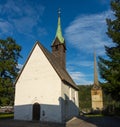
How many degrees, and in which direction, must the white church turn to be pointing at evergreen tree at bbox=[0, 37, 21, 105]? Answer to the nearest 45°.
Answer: approximately 90° to its right

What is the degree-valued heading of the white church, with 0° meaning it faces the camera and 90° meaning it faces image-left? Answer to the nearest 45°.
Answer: approximately 45°
